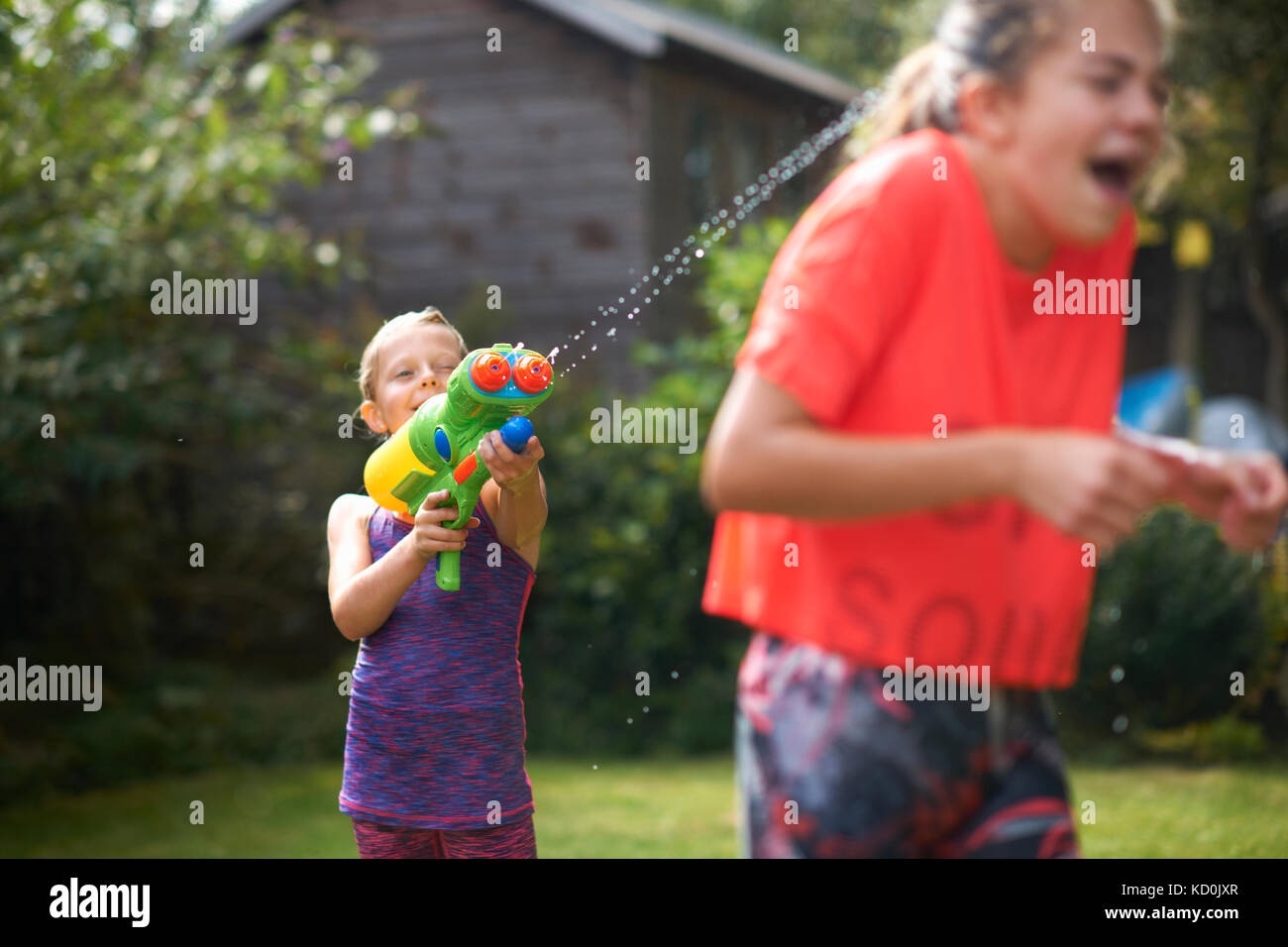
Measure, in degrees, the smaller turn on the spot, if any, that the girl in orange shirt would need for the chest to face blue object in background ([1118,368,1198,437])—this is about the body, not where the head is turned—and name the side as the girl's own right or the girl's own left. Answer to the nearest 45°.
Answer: approximately 135° to the girl's own left

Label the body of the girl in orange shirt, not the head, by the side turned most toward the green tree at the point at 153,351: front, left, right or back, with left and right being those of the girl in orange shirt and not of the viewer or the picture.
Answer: back

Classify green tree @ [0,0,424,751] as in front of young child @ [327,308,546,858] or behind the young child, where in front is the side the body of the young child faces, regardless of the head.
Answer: behind

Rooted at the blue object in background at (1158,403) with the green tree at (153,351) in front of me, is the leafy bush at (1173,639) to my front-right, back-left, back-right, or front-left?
front-left

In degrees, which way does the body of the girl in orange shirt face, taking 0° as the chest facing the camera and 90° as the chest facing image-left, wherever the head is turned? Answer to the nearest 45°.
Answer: approximately 315°

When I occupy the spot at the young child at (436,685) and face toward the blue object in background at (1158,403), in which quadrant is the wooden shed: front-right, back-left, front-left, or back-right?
front-left

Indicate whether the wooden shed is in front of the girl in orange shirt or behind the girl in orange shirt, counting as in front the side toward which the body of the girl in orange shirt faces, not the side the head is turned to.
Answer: behind

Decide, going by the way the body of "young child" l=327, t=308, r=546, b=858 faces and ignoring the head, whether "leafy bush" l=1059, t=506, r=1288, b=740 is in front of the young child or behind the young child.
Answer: behind

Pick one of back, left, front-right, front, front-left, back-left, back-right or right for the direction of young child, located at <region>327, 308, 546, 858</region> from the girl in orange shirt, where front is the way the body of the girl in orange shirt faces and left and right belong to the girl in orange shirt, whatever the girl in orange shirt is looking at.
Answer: back

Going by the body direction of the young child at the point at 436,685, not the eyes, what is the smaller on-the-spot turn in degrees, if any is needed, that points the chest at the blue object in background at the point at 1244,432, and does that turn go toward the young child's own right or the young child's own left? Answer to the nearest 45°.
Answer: approximately 135° to the young child's own left

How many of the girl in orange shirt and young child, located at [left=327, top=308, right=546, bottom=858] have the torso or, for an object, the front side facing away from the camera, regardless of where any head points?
0

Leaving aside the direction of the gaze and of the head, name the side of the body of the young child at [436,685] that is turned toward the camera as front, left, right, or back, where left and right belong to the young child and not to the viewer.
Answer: front

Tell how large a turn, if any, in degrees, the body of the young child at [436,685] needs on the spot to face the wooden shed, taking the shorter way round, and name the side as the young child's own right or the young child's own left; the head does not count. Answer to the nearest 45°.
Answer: approximately 180°

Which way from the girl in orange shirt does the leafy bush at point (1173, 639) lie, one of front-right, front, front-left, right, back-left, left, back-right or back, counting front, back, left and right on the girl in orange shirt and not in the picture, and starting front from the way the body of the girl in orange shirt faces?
back-left

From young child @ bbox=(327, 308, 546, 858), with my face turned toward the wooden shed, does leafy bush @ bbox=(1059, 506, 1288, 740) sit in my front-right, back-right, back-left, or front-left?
front-right
